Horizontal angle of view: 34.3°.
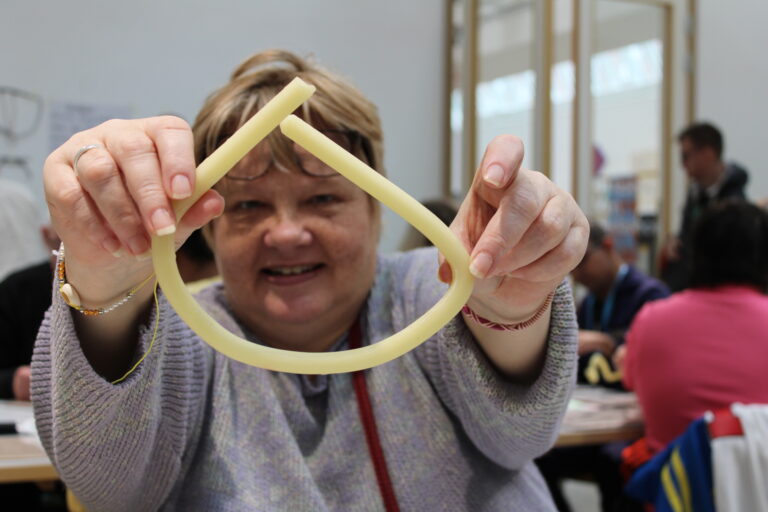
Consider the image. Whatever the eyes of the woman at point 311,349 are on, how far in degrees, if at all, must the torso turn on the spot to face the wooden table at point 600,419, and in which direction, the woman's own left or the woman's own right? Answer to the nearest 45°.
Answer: approximately 135° to the woman's own left

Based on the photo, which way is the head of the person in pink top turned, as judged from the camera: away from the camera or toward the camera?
away from the camera

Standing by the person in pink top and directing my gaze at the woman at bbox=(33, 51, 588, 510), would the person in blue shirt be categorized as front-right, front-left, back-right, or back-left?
back-right

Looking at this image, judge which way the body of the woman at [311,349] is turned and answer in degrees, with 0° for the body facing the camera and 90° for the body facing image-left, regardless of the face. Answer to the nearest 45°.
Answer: approximately 0°

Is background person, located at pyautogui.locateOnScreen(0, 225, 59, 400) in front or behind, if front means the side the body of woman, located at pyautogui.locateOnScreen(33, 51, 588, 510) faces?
behind

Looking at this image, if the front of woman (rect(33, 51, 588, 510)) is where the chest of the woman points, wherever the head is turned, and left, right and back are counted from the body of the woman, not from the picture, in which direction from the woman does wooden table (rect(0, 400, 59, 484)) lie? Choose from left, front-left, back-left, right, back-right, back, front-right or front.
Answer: back-right

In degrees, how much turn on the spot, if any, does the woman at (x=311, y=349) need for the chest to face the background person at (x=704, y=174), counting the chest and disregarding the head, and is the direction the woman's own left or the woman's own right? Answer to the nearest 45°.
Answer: approximately 135° to the woman's own left
